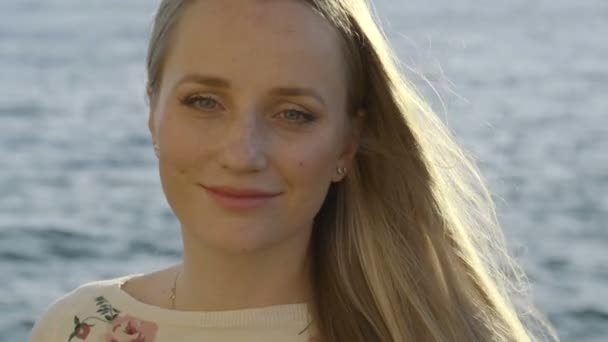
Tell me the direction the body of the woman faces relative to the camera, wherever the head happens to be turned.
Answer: toward the camera

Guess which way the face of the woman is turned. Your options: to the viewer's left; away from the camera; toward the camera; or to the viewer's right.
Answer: toward the camera
